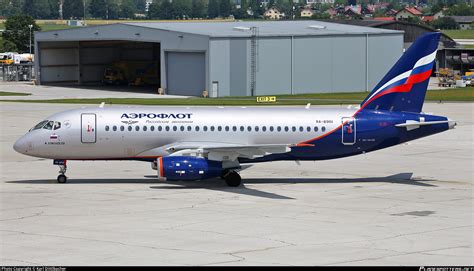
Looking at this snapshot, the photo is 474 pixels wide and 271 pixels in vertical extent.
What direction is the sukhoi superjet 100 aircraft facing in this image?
to the viewer's left
